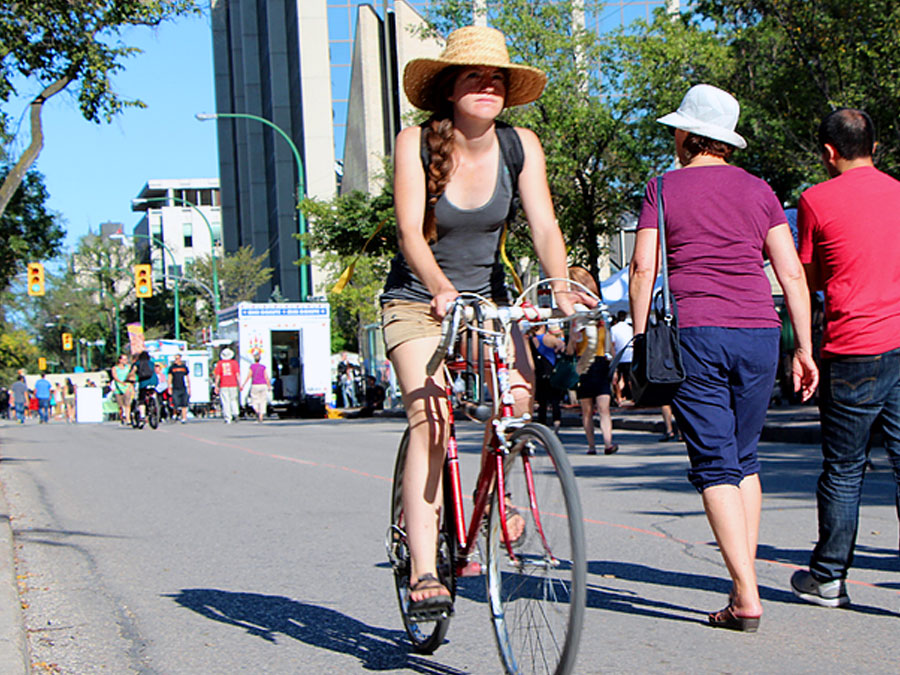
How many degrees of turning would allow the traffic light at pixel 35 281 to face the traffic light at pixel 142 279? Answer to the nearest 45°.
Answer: approximately 135° to its left

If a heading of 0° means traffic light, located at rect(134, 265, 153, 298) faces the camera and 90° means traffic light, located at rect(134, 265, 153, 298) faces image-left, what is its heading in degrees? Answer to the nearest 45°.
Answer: approximately 0°
